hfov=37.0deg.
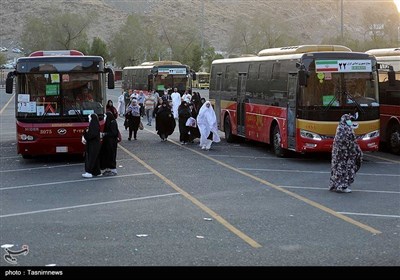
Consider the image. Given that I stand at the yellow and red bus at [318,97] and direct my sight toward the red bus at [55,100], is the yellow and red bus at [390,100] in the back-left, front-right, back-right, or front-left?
back-right

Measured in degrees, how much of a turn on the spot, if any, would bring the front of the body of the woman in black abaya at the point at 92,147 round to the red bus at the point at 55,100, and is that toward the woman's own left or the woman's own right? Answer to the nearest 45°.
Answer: approximately 90° to the woman's own right

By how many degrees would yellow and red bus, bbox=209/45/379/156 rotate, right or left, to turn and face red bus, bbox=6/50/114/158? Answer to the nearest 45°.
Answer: approximately 135° to its right

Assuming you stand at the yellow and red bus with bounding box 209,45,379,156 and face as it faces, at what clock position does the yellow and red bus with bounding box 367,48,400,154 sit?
the yellow and red bus with bounding box 367,48,400,154 is roughly at 9 o'clock from the yellow and red bus with bounding box 209,45,379,156.

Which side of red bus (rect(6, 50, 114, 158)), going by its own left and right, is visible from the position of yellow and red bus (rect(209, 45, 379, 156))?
left

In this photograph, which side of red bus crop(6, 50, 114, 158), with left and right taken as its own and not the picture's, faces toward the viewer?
front

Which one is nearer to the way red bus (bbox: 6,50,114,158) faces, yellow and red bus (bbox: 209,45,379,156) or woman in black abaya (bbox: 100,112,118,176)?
the woman in black abaya

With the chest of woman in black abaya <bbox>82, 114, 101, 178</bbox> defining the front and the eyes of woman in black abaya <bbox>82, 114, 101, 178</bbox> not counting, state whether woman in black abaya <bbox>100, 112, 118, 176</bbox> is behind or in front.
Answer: behind

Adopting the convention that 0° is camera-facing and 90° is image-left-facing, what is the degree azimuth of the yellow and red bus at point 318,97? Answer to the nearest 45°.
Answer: approximately 315°
